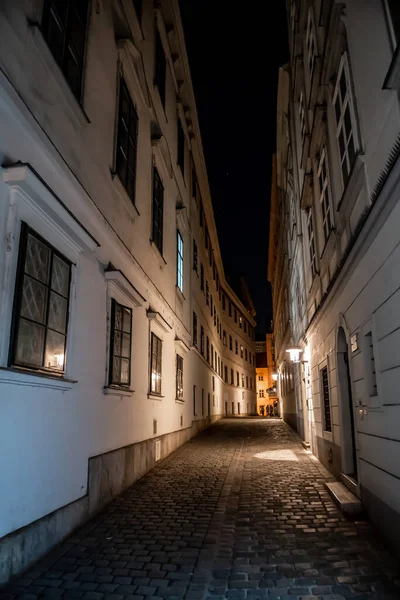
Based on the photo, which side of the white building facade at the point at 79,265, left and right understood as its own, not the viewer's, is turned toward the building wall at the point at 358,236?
front

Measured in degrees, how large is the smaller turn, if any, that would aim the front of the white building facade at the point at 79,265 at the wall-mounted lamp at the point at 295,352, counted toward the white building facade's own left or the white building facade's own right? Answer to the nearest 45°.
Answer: approximately 45° to the white building facade's own left

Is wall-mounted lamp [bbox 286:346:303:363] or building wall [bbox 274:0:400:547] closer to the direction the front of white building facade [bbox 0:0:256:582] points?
the building wall

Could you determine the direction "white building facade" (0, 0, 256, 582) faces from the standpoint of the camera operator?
facing to the right of the viewer
